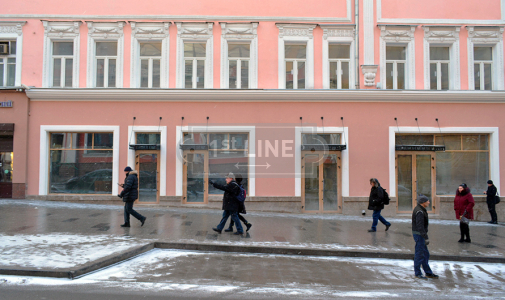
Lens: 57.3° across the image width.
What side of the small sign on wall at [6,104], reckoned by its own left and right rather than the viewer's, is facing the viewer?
front

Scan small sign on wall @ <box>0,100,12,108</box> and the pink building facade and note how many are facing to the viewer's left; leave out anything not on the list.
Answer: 0

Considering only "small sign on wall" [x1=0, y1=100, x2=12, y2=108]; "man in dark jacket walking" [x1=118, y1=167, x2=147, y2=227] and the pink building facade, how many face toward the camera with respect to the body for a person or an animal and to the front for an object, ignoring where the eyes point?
2

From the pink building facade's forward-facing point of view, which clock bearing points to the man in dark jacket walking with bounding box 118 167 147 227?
The man in dark jacket walking is roughly at 1 o'clock from the pink building facade.

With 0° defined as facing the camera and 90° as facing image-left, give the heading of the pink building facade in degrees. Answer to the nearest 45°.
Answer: approximately 0°

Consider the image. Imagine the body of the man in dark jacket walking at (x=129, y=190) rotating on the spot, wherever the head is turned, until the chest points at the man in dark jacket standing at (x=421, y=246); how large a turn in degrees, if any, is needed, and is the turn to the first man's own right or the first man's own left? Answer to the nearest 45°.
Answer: approximately 135° to the first man's own left

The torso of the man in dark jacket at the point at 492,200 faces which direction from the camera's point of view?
to the viewer's left

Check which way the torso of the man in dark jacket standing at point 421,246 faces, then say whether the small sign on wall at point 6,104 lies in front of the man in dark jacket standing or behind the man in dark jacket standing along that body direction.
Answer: behind

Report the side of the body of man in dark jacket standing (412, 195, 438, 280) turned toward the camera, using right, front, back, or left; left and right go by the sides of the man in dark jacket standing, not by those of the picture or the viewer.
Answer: right

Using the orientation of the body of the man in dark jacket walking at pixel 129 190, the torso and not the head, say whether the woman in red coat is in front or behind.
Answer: behind

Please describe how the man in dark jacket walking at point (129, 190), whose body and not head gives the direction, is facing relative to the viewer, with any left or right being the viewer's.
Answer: facing to the left of the viewer

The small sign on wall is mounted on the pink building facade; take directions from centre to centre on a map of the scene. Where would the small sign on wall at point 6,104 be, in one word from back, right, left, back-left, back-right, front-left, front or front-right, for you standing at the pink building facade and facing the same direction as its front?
right
